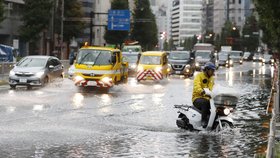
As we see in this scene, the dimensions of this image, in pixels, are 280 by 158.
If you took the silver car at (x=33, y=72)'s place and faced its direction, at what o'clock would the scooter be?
The scooter is roughly at 10 o'clock from the silver car.

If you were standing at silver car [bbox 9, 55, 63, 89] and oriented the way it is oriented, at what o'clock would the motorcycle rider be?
The motorcycle rider is roughly at 10 o'clock from the silver car.

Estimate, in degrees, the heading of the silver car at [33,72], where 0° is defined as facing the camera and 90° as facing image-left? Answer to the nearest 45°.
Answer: approximately 45°
